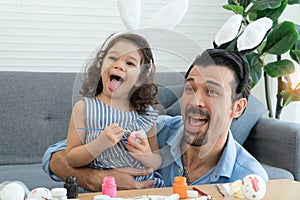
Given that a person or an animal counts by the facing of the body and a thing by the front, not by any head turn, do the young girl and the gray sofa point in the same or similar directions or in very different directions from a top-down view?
same or similar directions

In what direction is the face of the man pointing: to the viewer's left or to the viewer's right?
to the viewer's left

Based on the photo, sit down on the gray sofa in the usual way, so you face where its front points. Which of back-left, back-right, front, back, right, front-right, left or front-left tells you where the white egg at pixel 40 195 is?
front

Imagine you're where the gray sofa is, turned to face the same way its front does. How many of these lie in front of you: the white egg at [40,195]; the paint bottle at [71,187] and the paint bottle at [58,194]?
3

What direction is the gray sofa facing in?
toward the camera

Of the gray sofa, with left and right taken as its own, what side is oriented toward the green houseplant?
left

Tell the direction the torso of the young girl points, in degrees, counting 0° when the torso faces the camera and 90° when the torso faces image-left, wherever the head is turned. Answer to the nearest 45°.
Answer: approximately 0°

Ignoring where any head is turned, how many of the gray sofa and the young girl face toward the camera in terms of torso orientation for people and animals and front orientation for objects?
2
